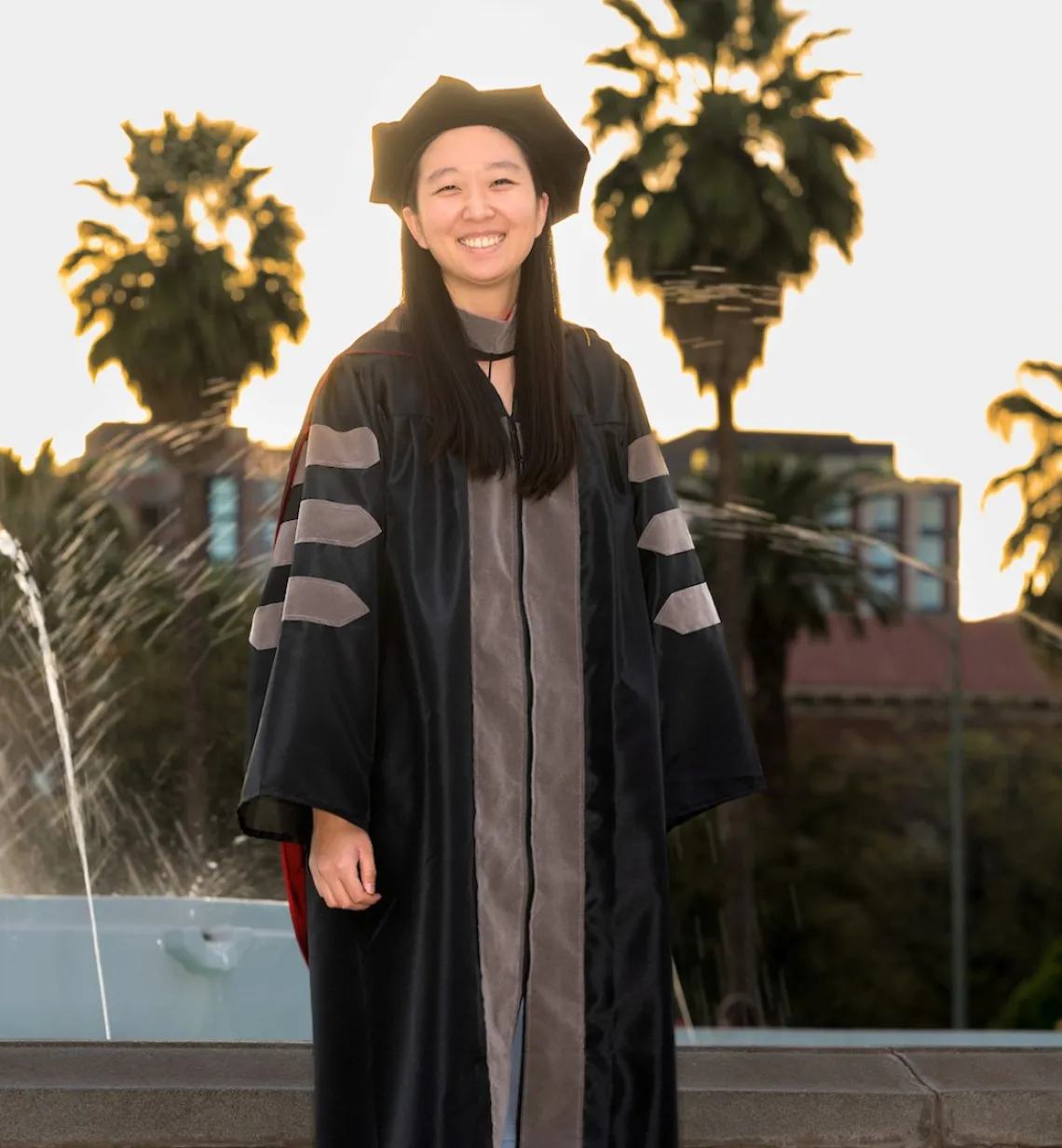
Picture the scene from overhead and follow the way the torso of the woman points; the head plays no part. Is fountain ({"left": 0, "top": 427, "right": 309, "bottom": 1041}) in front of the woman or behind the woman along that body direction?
behind

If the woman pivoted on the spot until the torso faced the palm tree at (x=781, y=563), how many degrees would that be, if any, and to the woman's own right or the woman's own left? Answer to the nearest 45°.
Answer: approximately 180°

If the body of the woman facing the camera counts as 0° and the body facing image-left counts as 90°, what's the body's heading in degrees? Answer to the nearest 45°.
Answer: approximately 0°

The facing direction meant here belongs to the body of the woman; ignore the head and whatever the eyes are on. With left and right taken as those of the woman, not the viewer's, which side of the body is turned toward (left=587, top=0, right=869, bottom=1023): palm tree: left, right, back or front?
back

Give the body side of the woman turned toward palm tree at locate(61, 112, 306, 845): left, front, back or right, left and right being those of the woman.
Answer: back

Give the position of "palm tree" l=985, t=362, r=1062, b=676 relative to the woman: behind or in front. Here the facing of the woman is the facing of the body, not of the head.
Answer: behind
